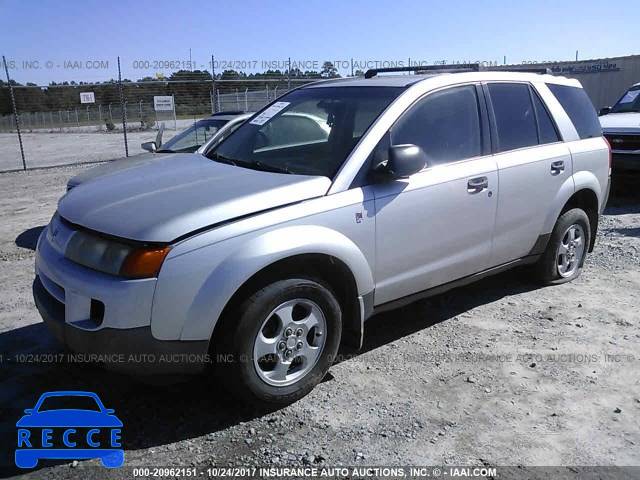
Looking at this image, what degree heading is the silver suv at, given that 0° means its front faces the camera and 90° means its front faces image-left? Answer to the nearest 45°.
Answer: approximately 45°

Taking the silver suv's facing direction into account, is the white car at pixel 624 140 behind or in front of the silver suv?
behind
